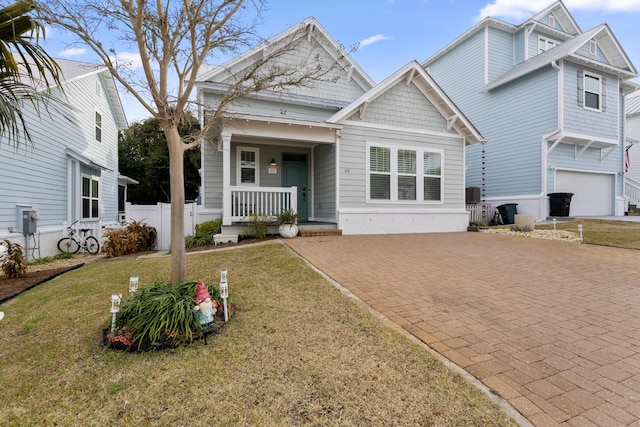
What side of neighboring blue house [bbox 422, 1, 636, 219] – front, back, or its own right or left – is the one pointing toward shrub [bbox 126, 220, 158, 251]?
right

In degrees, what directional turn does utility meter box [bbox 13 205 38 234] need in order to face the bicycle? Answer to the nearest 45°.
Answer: approximately 90° to its left

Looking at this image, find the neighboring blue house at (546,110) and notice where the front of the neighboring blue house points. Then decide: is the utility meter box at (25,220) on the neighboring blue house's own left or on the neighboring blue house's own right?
on the neighboring blue house's own right

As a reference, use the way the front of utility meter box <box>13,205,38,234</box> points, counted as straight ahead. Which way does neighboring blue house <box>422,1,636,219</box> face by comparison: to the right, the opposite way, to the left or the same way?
to the right

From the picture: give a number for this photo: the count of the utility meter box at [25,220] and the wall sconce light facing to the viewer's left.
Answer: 0

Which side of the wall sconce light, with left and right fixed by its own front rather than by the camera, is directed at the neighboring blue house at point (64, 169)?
right

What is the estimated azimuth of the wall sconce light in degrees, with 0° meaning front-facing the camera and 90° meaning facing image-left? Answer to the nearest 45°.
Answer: approximately 0°

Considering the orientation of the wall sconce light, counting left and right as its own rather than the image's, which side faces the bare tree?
front

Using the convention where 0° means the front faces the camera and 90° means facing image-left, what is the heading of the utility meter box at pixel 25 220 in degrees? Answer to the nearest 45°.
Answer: approximately 315°

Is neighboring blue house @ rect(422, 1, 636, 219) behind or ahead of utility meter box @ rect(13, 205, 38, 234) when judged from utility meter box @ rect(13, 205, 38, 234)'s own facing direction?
ahead

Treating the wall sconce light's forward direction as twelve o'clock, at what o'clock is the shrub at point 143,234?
The shrub is roughly at 3 o'clock from the wall sconce light.

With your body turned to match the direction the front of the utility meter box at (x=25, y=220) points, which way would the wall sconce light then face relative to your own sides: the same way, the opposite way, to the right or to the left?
to the right

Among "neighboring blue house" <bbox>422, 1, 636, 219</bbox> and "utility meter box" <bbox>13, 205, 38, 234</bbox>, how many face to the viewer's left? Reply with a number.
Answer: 0

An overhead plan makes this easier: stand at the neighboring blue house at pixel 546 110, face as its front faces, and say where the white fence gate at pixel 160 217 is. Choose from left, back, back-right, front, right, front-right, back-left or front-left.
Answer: right

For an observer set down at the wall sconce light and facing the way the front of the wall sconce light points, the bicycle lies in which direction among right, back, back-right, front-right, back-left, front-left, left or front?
right

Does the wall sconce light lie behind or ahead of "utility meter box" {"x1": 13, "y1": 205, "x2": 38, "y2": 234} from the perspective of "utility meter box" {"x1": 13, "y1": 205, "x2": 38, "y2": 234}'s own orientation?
ahead
